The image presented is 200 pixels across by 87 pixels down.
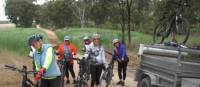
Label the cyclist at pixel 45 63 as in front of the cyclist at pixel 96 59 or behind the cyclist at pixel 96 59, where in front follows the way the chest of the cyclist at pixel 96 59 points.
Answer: in front

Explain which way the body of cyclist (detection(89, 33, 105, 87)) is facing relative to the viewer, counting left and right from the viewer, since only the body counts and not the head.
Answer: facing the viewer

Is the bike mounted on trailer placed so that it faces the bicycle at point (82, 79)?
no
